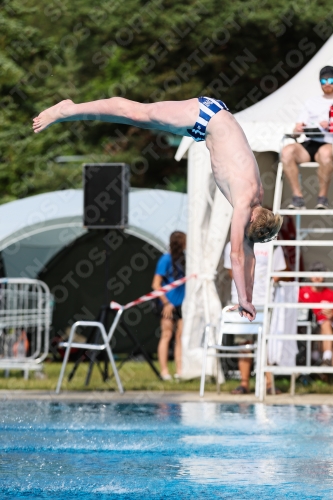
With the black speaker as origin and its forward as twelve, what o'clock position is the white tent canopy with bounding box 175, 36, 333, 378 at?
The white tent canopy is roughly at 9 o'clock from the black speaker.

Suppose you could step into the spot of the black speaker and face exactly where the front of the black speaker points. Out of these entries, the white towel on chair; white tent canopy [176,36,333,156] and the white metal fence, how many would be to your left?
2

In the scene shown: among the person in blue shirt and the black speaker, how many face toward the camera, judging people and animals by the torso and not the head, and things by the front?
1

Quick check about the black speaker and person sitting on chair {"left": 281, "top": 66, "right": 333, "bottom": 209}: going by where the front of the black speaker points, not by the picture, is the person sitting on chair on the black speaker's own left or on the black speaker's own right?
on the black speaker's own left

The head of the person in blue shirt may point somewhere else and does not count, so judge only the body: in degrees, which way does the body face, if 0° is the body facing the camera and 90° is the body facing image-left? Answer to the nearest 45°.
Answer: approximately 225°

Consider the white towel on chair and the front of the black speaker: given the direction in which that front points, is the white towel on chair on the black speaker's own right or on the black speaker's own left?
on the black speaker's own left

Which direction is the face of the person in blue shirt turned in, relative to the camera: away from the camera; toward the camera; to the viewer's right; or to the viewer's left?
away from the camera

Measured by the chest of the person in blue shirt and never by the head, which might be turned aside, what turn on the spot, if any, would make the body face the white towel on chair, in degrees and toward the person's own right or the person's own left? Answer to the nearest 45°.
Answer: approximately 90° to the person's own right

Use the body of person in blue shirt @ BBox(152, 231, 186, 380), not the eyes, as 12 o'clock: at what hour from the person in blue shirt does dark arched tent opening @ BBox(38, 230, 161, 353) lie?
The dark arched tent opening is roughly at 10 o'clock from the person in blue shirt.

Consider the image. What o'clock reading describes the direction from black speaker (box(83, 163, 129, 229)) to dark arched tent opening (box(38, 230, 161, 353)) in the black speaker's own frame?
The dark arched tent opening is roughly at 6 o'clock from the black speaker.
